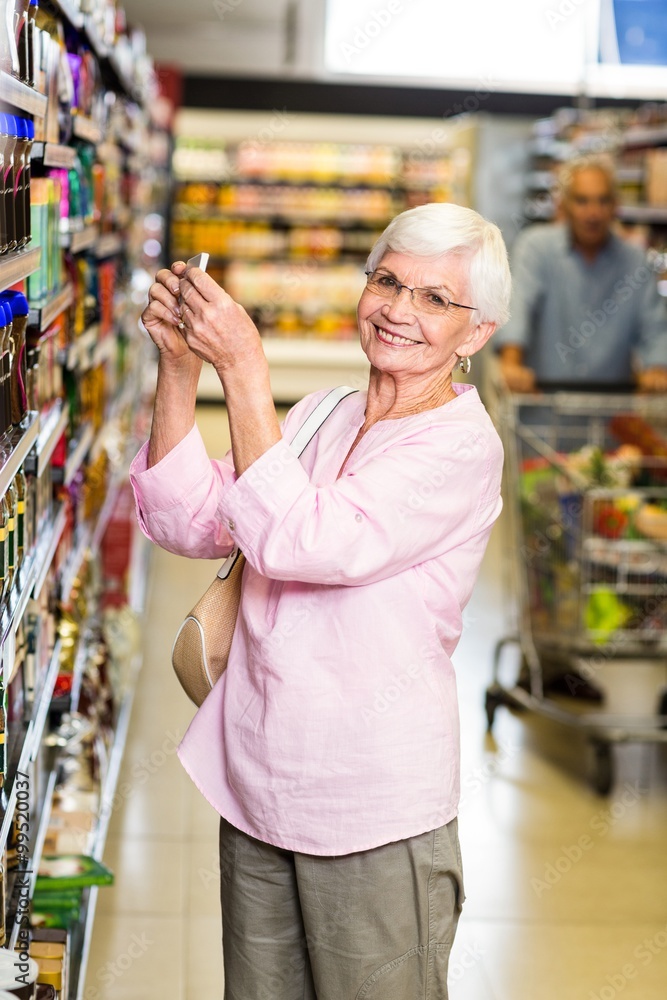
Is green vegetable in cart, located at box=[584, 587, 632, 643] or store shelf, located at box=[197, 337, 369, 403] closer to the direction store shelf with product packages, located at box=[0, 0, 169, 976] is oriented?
the green vegetable in cart

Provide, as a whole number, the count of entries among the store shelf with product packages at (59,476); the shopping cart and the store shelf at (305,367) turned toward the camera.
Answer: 2

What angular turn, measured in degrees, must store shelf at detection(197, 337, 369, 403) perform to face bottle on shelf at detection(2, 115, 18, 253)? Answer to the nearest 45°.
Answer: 0° — it already faces it

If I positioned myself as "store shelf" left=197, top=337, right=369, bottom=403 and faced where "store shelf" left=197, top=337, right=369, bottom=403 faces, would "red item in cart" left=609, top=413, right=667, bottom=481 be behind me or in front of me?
in front

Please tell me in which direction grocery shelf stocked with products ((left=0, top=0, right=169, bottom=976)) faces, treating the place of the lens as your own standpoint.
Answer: facing to the right of the viewer

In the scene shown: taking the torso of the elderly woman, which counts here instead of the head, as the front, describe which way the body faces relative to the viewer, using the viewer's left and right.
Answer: facing the viewer and to the left of the viewer

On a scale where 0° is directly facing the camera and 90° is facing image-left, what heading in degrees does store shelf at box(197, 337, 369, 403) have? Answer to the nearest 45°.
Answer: approximately 0°

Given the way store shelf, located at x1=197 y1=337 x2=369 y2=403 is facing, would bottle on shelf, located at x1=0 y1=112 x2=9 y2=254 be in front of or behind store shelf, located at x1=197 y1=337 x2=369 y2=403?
in front

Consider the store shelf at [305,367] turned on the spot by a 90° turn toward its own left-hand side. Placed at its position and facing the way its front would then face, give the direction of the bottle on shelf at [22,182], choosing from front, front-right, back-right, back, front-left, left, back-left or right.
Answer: right

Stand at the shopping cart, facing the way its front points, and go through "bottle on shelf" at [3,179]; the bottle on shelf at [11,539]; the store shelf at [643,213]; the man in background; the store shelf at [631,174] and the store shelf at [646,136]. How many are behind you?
4
